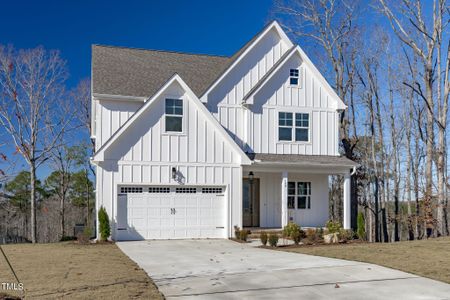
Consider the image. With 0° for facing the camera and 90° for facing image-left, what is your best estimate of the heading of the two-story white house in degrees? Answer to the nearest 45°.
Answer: approximately 0°

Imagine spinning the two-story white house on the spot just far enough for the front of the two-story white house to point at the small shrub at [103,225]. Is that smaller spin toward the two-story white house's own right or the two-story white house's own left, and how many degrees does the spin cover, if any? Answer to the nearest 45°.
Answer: approximately 45° to the two-story white house's own right

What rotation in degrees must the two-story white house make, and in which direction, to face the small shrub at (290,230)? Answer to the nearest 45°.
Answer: approximately 45° to its left
